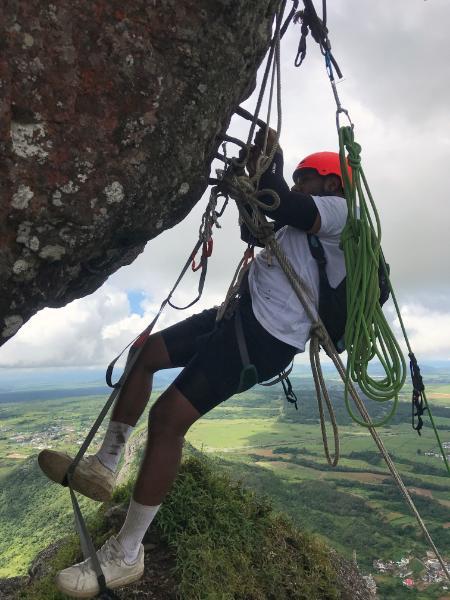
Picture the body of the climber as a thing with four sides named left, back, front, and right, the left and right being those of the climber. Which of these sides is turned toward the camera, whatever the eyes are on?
left

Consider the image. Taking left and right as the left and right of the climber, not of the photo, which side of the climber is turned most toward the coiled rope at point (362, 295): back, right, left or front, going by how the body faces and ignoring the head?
back

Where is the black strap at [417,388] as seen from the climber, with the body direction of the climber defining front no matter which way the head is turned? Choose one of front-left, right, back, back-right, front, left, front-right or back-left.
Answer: back
